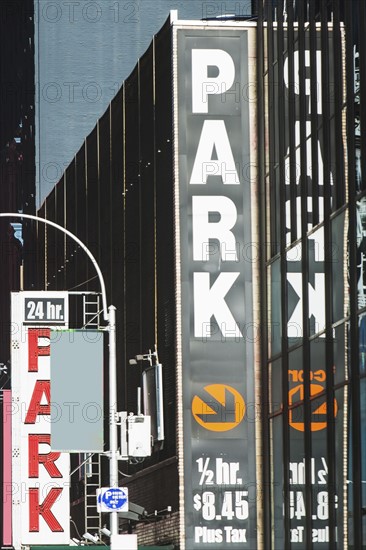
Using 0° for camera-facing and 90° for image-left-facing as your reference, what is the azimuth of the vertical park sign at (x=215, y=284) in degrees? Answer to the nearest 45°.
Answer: approximately 0°

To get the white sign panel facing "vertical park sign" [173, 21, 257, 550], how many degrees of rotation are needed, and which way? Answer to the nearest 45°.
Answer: approximately 45° to its left
